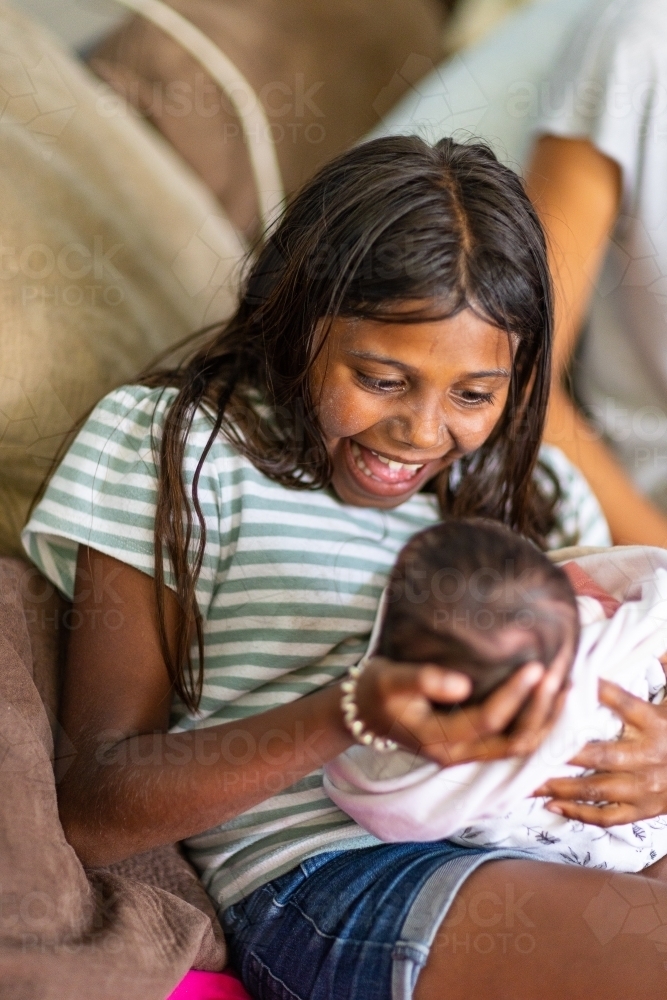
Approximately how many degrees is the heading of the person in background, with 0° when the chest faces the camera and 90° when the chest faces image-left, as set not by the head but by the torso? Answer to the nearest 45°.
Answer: approximately 0°

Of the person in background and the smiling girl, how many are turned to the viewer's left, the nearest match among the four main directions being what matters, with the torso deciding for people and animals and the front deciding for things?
0

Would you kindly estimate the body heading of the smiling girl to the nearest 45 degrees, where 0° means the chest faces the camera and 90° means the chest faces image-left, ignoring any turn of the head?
approximately 315°
